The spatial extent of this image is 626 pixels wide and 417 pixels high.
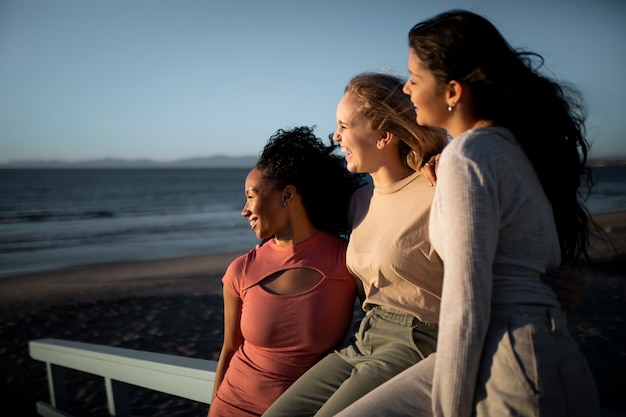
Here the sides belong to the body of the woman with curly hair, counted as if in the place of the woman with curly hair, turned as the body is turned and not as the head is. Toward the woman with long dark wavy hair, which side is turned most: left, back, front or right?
left

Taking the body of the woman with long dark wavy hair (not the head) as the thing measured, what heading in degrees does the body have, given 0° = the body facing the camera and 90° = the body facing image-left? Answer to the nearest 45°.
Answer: approximately 90°

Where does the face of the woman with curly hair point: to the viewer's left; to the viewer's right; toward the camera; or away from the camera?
to the viewer's left

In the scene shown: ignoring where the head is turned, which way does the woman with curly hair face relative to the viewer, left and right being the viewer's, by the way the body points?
facing the viewer and to the left of the viewer

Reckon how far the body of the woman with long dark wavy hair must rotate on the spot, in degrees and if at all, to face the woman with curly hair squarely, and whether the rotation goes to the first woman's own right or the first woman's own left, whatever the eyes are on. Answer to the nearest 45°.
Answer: approximately 45° to the first woman's own right

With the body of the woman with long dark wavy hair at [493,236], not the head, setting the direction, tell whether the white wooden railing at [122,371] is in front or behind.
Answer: in front

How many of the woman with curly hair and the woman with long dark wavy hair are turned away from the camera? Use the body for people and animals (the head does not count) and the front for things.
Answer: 0

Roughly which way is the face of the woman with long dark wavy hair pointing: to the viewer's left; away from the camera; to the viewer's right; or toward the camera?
to the viewer's left
